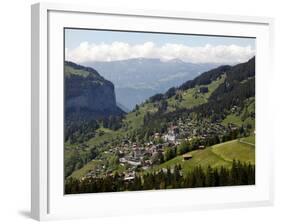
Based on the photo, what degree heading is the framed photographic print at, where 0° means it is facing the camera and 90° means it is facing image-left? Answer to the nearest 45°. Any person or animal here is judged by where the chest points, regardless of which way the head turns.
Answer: approximately 315°
